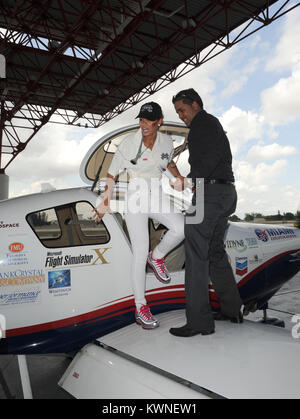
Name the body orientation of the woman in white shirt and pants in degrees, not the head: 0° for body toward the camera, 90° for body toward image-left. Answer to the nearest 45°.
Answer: approximately 0°

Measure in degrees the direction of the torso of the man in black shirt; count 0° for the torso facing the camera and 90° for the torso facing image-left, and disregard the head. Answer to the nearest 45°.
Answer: approximately 90°
